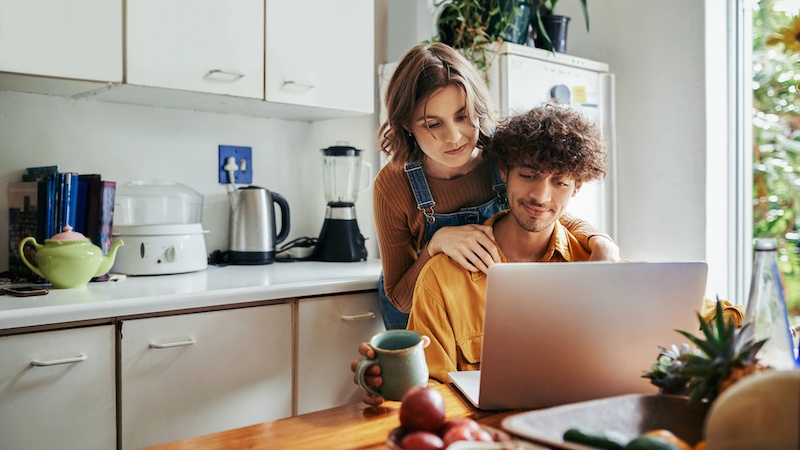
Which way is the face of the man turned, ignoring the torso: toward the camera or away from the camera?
toward the camera

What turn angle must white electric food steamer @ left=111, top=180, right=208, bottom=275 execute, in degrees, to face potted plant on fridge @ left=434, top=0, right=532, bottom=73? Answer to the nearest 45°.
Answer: approximately 90° to its left

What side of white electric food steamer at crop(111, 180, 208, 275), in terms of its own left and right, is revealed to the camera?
front

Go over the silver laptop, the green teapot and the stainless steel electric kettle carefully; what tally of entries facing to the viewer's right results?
1

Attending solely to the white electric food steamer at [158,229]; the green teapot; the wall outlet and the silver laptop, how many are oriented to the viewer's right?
1

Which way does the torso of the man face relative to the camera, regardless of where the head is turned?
toward the camera

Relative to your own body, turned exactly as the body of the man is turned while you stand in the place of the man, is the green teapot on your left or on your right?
on your right

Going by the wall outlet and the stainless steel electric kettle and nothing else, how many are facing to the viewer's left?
1

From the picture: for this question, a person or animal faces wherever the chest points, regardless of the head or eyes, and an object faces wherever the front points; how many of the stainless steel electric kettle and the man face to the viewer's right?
0

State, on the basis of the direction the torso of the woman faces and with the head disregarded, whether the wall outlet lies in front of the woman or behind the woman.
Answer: behind

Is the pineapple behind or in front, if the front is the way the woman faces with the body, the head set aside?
in front

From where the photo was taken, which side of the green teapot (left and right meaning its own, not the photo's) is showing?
right

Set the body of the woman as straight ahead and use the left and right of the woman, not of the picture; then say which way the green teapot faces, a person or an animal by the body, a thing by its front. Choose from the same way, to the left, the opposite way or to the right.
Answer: to the left

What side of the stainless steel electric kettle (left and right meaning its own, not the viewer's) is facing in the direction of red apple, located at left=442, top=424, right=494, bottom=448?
left

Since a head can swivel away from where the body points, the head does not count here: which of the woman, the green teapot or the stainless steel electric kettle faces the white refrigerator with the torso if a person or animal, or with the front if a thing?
the green teapot

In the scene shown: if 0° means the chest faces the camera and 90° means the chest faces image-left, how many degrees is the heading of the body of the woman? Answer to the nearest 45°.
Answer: approximately 315°

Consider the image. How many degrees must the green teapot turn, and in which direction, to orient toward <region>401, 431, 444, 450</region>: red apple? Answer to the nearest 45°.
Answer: approximately 90° to its right

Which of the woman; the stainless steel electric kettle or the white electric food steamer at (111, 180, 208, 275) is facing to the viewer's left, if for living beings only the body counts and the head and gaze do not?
the stainless steel electric kettle
